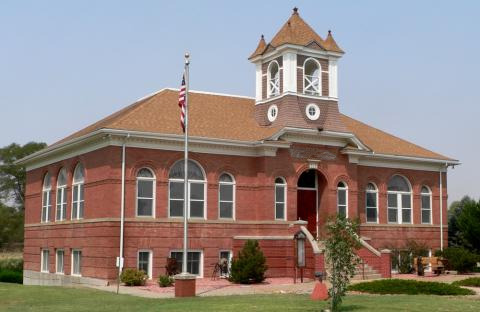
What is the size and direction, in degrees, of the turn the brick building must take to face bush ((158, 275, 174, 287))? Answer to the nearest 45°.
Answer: approximately 90° to its right

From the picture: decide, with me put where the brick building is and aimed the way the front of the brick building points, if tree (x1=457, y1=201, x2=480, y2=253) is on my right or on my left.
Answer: on my left

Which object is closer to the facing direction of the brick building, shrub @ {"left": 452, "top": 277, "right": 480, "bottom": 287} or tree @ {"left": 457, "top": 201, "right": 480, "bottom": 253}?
the shrub

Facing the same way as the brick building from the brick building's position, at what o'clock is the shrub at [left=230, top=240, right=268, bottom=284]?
The shrub is roughly at 1 o'clock from the brick building.

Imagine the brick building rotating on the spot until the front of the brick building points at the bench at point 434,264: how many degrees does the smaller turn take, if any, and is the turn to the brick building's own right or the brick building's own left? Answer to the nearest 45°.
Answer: approximately 45° to the brick building's own left

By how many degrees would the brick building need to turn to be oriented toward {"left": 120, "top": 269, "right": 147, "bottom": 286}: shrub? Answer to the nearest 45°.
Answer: approximately 90° to its right

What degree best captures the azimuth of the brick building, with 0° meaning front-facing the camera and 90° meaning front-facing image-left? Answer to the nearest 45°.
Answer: approximately 315°
